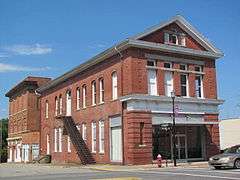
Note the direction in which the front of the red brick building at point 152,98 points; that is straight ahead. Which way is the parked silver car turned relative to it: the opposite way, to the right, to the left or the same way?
to the right

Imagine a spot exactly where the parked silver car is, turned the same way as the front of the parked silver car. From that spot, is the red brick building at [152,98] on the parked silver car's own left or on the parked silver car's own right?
on the parked silver car's own right

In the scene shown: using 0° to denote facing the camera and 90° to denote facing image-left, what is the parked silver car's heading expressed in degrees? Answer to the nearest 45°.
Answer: approximately 45°

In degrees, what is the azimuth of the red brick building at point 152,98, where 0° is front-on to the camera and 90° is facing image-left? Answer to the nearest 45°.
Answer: approximately 315°
